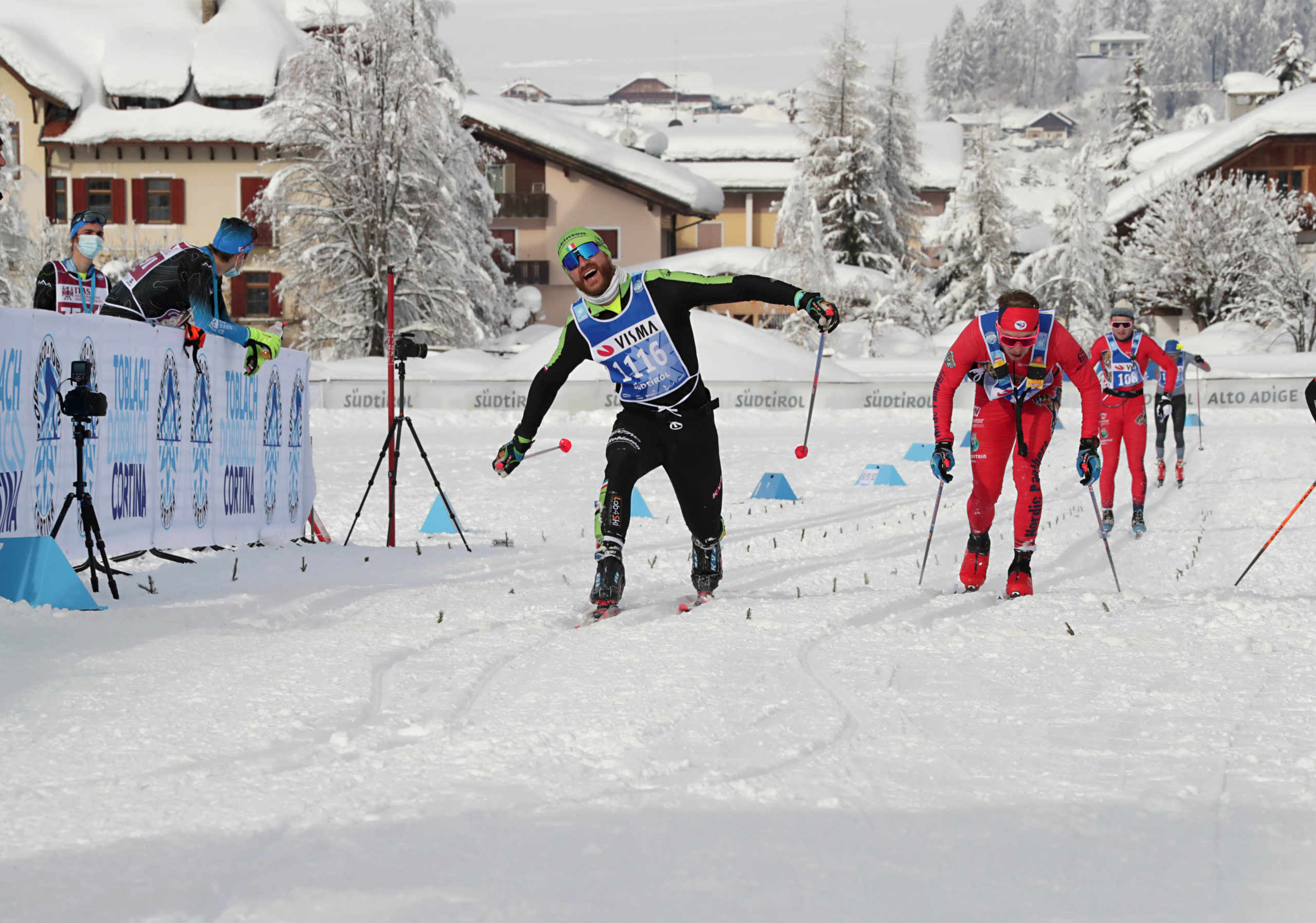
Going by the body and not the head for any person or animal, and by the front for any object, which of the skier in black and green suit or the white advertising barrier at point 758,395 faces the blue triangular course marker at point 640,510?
the white advertising barrier

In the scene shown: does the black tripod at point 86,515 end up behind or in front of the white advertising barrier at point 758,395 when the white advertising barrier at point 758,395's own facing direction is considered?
in front

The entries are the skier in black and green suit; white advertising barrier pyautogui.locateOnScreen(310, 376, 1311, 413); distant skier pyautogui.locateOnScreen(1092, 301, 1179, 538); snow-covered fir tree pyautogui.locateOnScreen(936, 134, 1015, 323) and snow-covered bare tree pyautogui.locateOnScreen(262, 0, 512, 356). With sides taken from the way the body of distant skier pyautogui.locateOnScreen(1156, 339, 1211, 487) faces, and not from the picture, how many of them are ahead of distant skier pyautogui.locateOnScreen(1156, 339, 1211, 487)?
2

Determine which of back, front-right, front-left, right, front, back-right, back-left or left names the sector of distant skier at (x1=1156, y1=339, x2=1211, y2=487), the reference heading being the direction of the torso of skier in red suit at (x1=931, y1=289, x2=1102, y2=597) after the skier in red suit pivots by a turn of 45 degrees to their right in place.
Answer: back-right

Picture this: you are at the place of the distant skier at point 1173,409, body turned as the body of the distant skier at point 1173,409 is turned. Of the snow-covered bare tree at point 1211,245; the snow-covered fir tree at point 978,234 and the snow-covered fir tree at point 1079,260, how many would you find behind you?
3

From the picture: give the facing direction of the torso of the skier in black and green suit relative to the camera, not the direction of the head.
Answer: toward the camera

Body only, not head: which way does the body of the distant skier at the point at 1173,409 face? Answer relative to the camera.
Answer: toward the camera

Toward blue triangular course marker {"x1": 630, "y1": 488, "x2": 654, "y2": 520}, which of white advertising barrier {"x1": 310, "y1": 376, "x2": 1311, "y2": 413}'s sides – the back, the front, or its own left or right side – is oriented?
front

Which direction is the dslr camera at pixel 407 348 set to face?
to the viewer's right

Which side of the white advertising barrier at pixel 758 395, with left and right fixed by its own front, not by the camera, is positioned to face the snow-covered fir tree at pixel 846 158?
back

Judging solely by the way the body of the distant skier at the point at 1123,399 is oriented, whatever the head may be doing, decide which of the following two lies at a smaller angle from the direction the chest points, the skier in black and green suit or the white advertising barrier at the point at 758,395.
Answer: the skier in black and green suit

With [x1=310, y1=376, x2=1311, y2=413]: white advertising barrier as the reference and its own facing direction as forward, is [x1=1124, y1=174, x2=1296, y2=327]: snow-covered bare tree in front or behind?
behind
